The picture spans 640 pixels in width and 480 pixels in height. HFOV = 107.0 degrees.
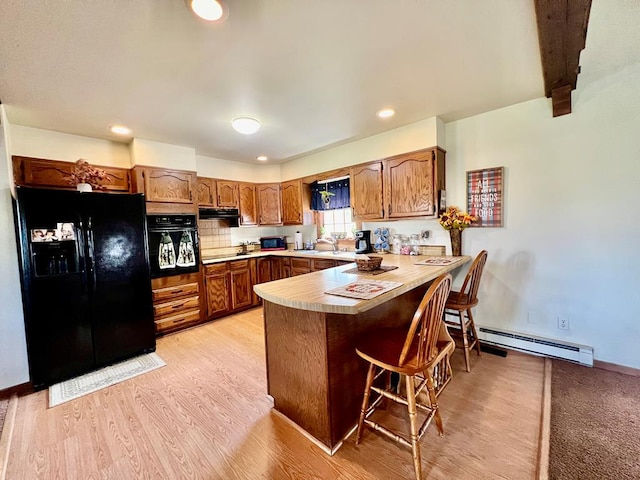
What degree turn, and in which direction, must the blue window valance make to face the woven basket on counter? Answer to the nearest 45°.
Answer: approximately 45° to its left

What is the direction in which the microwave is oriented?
toward the camera

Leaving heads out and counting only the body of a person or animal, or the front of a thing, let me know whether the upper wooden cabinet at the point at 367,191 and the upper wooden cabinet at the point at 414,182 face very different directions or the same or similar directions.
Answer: same or similar directions

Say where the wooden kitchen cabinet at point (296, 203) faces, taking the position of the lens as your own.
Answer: facing the viewer and to the left of the viewer

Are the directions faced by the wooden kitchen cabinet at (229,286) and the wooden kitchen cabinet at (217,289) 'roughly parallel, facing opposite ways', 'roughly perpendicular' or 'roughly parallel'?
roughly parallel

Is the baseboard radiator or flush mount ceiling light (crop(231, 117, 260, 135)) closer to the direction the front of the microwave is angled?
the flush mount ceiling light

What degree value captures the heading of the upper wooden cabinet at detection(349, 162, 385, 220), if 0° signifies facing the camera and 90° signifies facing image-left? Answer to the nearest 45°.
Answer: approximately 45°

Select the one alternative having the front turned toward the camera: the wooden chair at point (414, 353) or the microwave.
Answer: the microwave

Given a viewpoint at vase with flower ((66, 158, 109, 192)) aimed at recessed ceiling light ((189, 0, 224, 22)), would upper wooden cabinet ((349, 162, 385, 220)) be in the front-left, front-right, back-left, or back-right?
front-left

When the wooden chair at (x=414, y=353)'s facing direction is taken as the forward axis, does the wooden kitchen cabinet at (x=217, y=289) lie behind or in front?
in front

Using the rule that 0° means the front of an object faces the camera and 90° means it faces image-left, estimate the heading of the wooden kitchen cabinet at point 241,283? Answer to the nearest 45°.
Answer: approximately 315°

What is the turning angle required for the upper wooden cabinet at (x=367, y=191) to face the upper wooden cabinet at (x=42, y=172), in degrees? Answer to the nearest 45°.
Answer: approximately 45° to its right

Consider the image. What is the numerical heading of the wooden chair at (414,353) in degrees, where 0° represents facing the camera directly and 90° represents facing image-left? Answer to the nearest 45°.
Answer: approximately 135°

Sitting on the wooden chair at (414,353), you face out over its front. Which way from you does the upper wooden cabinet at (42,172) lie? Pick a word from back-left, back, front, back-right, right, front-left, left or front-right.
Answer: front-left

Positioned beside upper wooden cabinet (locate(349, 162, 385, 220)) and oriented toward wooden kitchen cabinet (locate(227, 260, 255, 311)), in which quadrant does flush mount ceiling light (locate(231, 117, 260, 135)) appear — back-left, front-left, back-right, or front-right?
front-left

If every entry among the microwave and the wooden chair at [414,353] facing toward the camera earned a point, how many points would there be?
1
